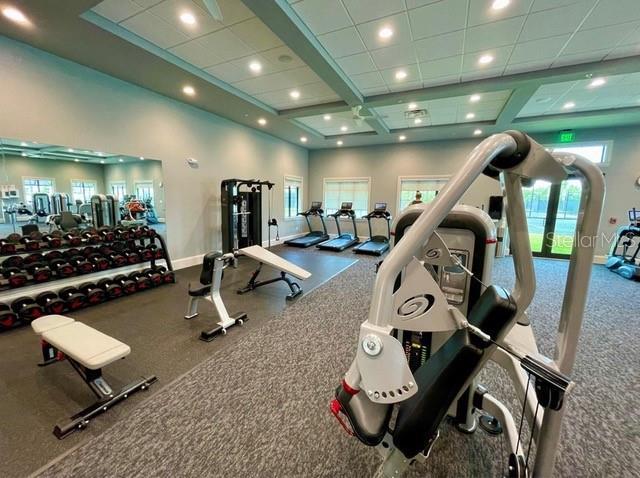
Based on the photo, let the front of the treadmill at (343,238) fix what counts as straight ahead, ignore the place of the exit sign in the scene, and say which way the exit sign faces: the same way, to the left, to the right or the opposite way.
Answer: the opposite way

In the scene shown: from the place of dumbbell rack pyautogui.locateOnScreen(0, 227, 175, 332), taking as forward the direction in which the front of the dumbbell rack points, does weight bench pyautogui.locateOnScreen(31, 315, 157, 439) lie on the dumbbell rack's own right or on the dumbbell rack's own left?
on the dumbbell rack's own right

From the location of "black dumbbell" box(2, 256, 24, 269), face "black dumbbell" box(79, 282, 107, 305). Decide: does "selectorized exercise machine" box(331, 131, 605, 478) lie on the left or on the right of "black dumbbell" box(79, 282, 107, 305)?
right

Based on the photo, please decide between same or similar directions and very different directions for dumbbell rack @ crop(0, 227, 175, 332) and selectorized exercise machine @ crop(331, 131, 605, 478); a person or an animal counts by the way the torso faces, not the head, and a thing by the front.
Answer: very different directions

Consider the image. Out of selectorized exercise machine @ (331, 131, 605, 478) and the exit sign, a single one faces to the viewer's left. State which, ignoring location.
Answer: the selectorized exercise machine

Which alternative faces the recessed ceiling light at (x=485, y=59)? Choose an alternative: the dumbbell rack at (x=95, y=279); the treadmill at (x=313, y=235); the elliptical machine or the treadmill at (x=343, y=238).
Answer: the dumbbell rack

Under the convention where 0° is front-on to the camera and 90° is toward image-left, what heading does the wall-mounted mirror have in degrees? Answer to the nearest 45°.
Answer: approximately 315°

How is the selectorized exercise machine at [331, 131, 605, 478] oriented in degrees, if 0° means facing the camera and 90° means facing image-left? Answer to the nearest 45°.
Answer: approximately 90°

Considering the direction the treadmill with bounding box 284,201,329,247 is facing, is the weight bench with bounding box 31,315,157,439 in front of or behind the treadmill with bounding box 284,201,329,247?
behind
